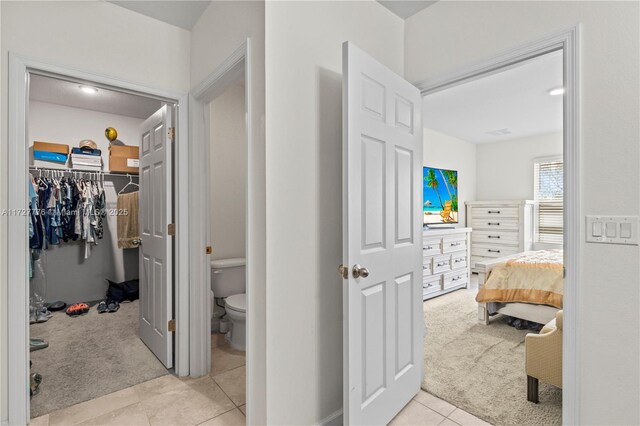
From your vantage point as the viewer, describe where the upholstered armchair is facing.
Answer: facing away from the viewer and to the left of the viewer

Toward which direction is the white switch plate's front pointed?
toward the camera

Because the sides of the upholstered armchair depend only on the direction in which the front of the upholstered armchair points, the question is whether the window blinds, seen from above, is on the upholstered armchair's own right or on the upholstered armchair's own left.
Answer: on the upholstered armchair's own right

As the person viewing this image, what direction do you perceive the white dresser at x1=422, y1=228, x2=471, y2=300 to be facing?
facing the viewer and to the right of the viewer

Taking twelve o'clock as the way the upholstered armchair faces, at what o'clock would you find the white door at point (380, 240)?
The white door is roughly at 9 o'clock from the upholstered armchair.

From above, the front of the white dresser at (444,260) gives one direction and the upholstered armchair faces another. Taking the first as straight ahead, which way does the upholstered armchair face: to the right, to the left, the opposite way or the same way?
the opposite way

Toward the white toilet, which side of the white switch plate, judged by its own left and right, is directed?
right

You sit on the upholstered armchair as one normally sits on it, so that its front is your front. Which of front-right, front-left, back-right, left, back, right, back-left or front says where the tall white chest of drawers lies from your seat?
front-right

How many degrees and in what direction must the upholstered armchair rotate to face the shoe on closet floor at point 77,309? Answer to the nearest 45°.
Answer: approximately 45° to its left

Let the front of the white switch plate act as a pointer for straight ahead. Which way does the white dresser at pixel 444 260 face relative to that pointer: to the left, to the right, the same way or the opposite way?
to the left

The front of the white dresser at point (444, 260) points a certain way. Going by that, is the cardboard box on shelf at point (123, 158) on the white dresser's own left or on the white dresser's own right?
on the white dresser's own right

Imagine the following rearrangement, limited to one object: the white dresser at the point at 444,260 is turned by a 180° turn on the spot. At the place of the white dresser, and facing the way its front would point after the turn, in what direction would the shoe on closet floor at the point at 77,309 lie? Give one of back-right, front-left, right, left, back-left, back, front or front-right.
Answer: left
